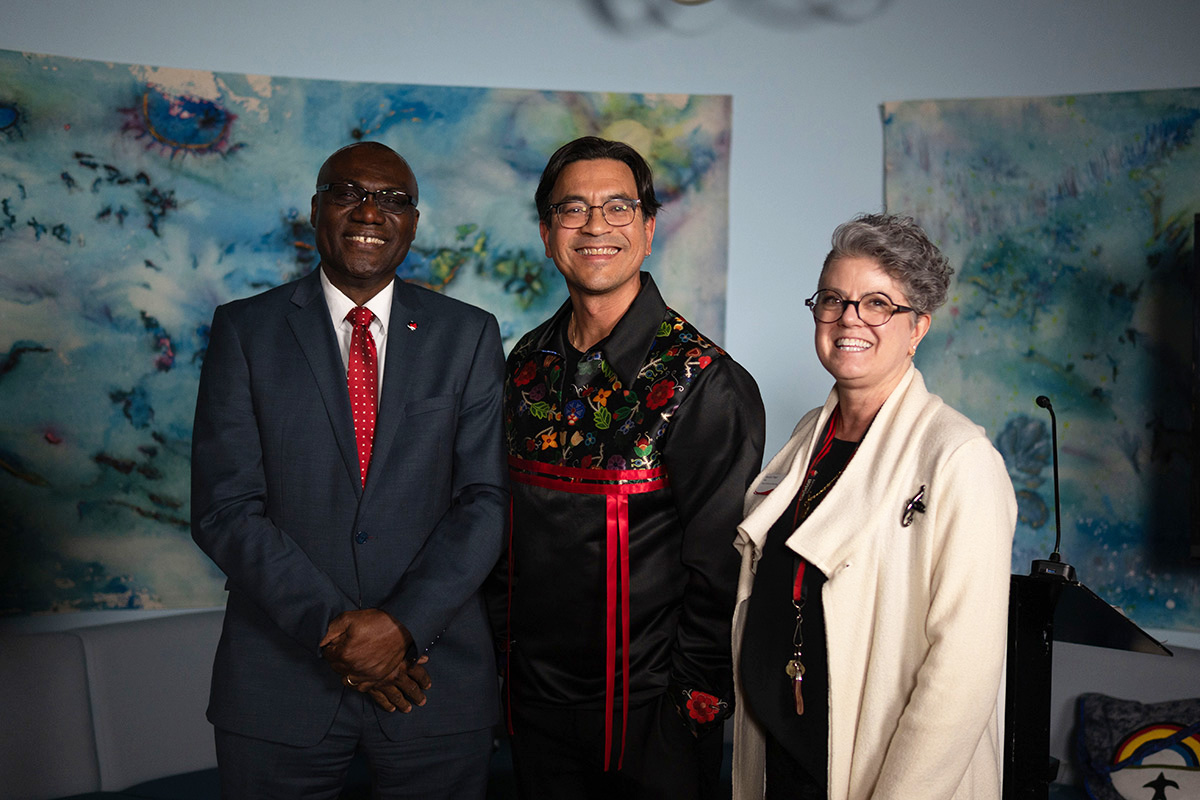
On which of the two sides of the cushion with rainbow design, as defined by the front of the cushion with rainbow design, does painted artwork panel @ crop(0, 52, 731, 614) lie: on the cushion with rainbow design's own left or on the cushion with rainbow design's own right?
on the cushion with rainbow design's own right

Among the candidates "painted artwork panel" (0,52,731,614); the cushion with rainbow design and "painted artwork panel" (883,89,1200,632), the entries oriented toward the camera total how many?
3

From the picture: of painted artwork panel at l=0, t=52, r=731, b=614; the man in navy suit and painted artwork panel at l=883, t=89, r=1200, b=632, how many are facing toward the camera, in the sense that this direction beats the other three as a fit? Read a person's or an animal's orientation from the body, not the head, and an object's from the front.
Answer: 3

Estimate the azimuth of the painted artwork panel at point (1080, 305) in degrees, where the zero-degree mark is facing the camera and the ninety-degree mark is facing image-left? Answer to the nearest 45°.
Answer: approximately 0°

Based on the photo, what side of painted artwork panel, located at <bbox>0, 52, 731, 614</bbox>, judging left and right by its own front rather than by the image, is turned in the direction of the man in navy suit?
front

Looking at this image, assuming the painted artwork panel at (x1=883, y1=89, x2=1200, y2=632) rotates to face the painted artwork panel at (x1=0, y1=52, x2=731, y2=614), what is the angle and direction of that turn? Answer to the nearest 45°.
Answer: approximately 45° to its right

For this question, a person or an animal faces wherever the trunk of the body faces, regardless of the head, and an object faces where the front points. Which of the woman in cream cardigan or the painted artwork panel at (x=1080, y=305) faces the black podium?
the painted artwork panel

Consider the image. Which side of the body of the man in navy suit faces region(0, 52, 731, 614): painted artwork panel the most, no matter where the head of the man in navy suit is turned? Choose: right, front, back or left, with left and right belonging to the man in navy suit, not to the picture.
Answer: back

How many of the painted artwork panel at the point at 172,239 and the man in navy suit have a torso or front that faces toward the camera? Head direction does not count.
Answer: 2

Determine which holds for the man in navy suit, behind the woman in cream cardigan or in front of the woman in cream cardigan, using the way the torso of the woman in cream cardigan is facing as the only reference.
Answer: in front
